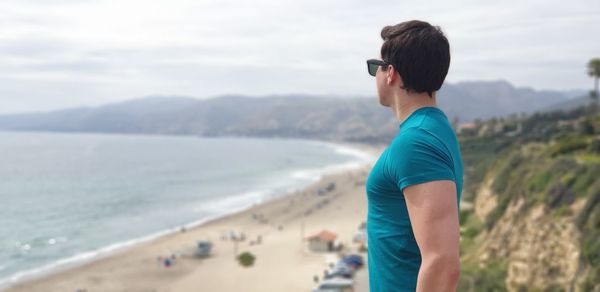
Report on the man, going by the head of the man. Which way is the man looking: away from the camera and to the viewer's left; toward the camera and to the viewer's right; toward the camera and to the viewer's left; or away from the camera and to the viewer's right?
away from the camera and to the viewer's left

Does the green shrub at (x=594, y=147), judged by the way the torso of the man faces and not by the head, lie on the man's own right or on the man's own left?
on the man's own right

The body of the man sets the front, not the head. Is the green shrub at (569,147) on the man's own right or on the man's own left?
on the man's own right

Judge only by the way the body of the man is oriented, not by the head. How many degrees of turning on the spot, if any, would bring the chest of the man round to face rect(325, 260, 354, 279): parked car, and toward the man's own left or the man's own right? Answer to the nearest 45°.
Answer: approximately 90° to the man's own right

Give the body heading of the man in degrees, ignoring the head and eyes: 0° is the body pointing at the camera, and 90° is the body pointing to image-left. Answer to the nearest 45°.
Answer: approximately 90°
